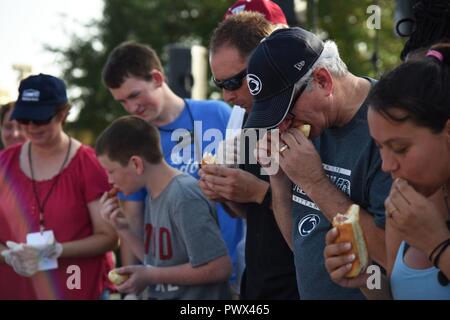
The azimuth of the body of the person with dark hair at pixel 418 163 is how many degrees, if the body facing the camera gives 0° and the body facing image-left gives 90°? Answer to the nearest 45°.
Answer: approximately 45°

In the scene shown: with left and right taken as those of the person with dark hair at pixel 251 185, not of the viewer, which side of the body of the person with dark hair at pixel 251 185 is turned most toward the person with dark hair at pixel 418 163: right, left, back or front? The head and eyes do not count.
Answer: left

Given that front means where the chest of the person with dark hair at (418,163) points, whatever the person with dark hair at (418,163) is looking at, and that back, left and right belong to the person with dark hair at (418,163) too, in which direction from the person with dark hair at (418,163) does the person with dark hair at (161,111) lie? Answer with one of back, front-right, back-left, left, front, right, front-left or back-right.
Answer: right

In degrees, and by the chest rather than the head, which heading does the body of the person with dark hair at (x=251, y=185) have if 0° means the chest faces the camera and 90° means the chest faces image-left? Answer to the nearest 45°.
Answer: approximately 45°

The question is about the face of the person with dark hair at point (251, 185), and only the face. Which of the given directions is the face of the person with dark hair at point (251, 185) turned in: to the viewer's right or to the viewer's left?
to the viewer's left

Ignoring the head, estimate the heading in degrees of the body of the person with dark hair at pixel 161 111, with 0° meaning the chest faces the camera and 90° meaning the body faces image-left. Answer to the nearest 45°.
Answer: approximately 45°

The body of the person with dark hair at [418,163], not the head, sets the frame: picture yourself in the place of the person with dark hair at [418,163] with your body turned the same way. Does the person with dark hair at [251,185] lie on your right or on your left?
on your right

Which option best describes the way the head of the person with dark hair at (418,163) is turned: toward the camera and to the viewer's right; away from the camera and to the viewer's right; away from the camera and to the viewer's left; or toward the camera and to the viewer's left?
toward the camera and to the viewer's left

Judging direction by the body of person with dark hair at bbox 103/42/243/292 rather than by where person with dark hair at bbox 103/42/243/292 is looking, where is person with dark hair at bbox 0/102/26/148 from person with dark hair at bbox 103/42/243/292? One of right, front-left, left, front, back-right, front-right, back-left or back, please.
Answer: right

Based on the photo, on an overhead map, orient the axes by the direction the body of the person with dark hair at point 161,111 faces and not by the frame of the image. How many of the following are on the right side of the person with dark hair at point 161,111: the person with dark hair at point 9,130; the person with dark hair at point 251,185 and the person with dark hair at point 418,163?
1

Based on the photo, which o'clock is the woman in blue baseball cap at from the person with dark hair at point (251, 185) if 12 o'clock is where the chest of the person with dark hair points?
The woman in blue baseball cap is roughly at 3 o'clock from the person with dark hair.

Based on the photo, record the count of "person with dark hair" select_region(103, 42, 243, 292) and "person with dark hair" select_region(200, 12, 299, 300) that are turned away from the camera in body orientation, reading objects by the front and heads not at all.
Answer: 0

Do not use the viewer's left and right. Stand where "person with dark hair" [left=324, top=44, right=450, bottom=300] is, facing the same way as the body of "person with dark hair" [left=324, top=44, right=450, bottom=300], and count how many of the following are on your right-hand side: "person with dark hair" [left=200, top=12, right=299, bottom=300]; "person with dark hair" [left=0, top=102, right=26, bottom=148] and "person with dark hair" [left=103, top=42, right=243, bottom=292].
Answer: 3
